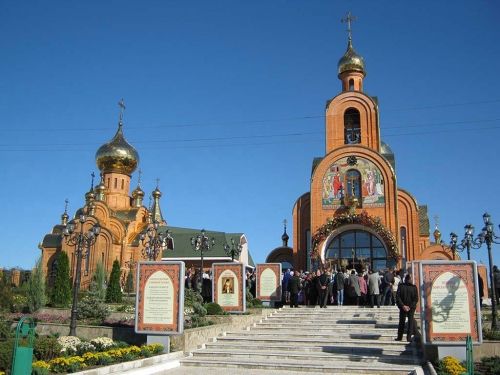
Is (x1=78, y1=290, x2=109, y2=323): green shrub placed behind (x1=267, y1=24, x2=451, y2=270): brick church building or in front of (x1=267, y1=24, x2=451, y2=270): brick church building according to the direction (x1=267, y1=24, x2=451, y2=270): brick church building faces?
in front

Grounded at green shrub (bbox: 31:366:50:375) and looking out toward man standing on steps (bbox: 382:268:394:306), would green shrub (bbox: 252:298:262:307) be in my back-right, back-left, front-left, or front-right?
front-left

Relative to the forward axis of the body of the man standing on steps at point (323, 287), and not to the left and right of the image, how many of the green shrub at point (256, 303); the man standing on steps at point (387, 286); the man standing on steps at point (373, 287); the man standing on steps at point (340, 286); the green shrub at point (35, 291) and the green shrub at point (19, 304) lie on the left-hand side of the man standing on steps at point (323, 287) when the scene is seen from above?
3

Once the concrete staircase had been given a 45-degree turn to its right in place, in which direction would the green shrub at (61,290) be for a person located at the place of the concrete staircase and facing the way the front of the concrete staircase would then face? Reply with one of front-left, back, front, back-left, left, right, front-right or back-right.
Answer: right

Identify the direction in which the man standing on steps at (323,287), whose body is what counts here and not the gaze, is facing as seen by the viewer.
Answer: away from the camera

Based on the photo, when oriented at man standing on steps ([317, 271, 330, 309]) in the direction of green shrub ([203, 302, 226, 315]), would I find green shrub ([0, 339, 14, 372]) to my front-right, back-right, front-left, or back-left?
front-left

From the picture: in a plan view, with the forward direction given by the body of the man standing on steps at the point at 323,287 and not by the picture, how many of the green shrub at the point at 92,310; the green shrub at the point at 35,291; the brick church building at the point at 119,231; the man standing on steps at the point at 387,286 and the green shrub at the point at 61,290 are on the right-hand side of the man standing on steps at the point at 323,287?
1

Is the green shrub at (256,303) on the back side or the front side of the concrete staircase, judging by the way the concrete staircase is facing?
on the back side

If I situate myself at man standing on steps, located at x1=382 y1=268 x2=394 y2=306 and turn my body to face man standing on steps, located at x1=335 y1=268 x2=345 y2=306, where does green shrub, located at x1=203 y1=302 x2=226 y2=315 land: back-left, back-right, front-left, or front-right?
front-left

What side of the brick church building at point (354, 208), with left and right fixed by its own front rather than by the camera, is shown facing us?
front

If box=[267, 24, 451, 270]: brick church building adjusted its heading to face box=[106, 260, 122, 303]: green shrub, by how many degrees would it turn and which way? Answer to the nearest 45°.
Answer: approximately 45° to its right

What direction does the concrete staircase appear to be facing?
toward the camera

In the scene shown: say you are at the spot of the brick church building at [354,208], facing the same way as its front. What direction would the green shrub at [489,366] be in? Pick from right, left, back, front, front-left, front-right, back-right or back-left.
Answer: front
